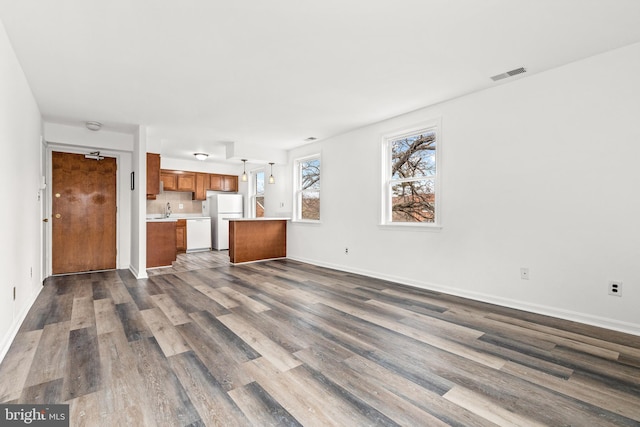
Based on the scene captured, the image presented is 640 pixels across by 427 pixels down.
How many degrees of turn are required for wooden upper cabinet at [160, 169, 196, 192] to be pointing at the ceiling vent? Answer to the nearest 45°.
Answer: approximately 45° to its left

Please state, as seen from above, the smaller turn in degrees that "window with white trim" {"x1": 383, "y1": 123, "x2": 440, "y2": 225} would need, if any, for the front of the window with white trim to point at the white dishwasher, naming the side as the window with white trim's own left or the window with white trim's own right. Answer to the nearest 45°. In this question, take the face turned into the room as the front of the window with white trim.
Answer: approximately 45° to the window with white trim's own right

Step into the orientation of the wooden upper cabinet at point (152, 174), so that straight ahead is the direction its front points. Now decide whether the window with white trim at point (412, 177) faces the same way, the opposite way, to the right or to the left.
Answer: the opposite way

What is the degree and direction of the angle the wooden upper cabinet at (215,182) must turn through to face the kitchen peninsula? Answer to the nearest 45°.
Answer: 0° — it already faces it

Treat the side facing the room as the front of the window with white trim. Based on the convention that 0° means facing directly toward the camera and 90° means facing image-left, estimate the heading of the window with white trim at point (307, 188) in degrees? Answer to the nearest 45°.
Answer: approximately 45°

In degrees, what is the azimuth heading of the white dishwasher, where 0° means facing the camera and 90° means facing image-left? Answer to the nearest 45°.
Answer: approximately 0°

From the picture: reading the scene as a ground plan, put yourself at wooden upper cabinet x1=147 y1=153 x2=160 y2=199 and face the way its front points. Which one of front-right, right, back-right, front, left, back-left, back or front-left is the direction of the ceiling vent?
front-right

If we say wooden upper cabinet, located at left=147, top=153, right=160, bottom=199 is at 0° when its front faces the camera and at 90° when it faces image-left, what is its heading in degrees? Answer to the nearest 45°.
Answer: approximately 270°

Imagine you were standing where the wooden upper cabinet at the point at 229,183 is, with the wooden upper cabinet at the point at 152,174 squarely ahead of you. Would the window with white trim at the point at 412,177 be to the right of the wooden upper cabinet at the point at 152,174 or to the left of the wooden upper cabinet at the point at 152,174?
left

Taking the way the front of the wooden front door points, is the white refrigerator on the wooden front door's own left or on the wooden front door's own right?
on the wooden front door's own left

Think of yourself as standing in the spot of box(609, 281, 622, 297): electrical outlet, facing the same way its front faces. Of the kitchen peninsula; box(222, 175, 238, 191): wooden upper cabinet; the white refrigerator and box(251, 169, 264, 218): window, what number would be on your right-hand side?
4

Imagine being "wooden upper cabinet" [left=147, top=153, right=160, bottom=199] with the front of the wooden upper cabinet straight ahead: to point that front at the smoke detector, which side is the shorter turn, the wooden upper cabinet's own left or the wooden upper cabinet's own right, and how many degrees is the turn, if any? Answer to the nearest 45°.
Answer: approximately 135° to the wooden upper cabinet's own right

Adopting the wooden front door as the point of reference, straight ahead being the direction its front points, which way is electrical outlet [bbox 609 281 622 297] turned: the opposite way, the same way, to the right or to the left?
to the right
